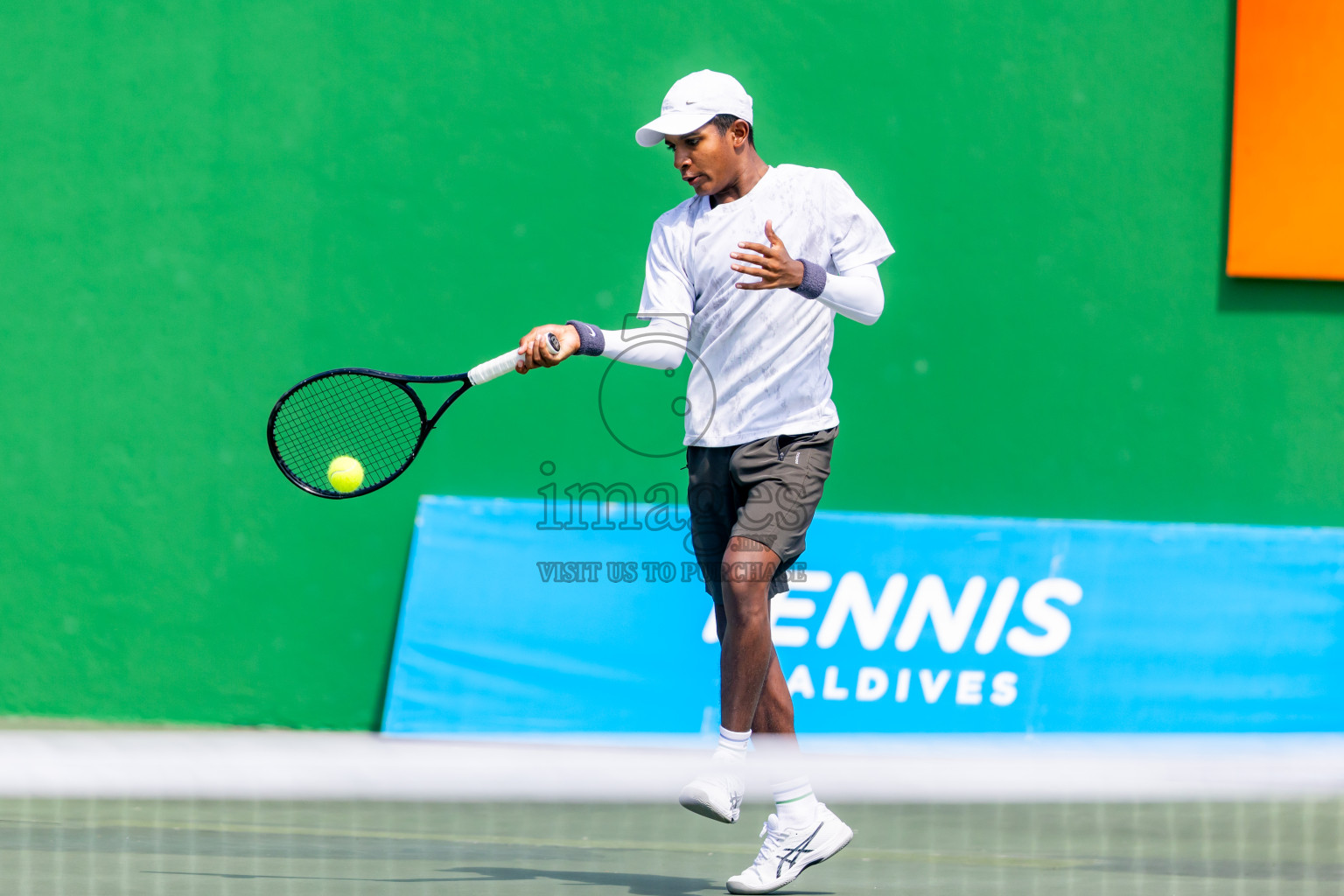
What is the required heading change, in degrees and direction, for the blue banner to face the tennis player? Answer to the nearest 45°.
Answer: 0° — it already faces them

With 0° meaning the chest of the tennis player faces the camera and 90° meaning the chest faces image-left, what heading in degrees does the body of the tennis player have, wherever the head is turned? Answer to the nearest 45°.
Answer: approximately 45°

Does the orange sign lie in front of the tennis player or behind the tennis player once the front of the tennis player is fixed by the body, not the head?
behind

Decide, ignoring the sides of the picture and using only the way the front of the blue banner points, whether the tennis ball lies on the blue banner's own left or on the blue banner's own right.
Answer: on the blue banner's own right
